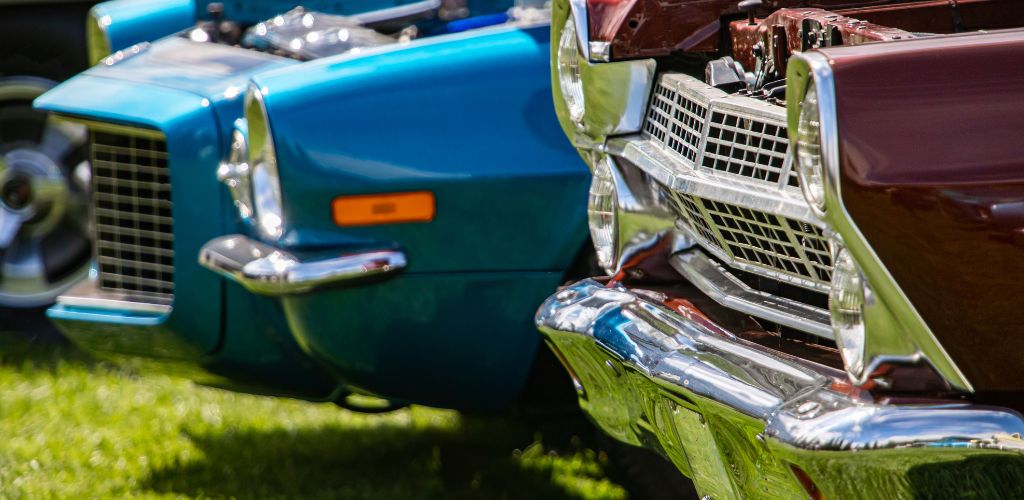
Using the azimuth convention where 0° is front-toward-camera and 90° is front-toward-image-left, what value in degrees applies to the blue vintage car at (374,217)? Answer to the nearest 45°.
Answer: approximately 45°

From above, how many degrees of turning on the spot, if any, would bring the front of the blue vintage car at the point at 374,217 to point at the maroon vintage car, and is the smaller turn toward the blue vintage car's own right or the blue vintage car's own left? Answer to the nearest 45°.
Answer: approximately 90° to the blue vintage car's own left
